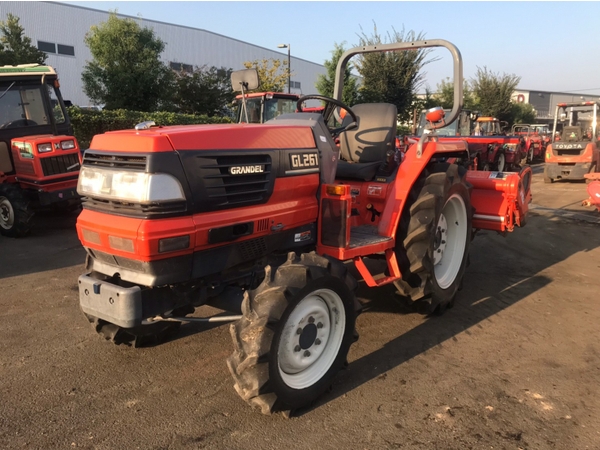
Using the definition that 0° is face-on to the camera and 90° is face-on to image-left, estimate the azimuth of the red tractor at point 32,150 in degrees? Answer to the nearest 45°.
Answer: approximately 315°

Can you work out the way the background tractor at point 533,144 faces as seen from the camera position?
facing the viewer and to the right of the viewer

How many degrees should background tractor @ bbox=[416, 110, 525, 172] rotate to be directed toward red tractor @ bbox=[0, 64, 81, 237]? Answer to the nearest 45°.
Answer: approximately 90° to its right

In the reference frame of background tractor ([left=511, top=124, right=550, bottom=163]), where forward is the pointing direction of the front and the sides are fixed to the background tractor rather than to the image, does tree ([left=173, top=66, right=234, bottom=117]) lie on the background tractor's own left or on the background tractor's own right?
on the background tractor's own right

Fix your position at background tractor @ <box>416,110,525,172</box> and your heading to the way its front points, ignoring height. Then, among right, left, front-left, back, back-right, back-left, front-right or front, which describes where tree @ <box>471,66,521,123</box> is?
back-left

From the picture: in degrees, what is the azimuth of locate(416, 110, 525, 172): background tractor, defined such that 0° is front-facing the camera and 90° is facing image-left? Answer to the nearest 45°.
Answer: approximately 315°

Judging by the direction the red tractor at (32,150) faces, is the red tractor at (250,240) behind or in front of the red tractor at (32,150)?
in front

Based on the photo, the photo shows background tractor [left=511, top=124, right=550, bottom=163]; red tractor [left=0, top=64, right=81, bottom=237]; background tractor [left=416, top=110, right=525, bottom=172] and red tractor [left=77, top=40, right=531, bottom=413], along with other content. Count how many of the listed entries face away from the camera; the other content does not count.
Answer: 0

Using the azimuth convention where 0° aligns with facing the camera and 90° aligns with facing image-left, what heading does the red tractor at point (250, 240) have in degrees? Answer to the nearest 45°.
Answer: approximately 45°

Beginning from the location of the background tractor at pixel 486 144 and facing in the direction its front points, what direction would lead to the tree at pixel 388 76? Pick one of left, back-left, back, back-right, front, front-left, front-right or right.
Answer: back

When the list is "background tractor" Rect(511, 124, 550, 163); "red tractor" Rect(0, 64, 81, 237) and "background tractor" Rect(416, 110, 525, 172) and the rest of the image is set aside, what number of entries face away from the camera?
0

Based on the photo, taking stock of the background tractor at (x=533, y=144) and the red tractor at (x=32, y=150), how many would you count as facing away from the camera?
0

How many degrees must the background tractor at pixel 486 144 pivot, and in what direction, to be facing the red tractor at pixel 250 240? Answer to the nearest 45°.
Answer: approximately 45° to its right
